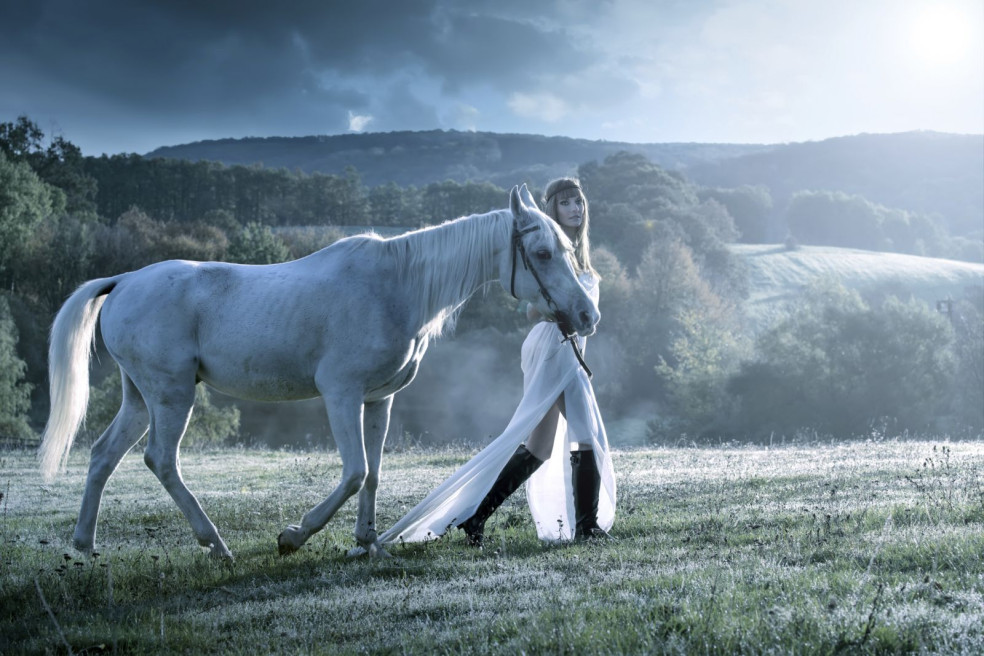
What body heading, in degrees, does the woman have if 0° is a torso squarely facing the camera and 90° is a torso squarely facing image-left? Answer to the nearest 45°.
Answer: approximately 315°

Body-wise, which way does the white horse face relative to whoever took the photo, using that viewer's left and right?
facing to the right of the viewer

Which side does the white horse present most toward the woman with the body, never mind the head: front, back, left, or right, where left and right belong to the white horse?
front

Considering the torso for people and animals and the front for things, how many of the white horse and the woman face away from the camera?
0
